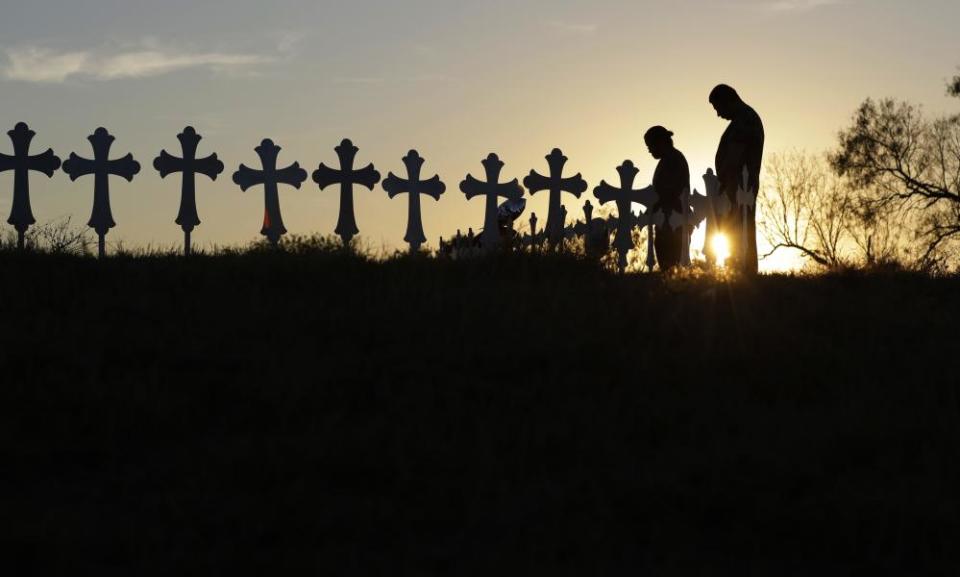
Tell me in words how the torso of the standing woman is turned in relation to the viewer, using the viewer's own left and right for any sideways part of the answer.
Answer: facing to the left of the viewer

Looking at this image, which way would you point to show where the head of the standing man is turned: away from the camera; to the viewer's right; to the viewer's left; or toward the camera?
to the viewer's left

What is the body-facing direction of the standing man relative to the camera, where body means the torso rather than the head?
to the viewer's left

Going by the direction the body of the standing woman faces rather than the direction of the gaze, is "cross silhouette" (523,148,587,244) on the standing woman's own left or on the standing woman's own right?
on the standing woman's own right

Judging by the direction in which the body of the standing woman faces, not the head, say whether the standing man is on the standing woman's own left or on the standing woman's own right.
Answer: on the standing woman's own left

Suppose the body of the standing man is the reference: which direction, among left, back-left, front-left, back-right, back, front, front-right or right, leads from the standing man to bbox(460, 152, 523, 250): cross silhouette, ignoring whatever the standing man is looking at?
front-right

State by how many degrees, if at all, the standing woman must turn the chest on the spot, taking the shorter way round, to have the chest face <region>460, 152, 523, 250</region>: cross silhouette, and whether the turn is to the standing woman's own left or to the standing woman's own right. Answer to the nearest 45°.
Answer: approximately 45° to the standing woman's own right

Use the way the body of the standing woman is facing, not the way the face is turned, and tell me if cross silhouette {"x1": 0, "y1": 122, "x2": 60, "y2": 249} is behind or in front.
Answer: in front

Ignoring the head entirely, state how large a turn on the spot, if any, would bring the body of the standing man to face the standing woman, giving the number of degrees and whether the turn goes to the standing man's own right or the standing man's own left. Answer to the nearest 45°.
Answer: approximately 45° to the standing man's own right

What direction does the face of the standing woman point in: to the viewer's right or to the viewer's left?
to the viewer's left

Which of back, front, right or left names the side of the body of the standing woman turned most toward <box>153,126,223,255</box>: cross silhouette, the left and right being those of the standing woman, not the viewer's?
front

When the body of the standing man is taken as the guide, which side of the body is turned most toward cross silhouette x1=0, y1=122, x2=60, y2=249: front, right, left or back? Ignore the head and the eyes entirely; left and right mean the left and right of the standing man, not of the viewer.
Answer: front

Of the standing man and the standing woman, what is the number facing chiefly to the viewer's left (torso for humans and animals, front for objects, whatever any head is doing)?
2
